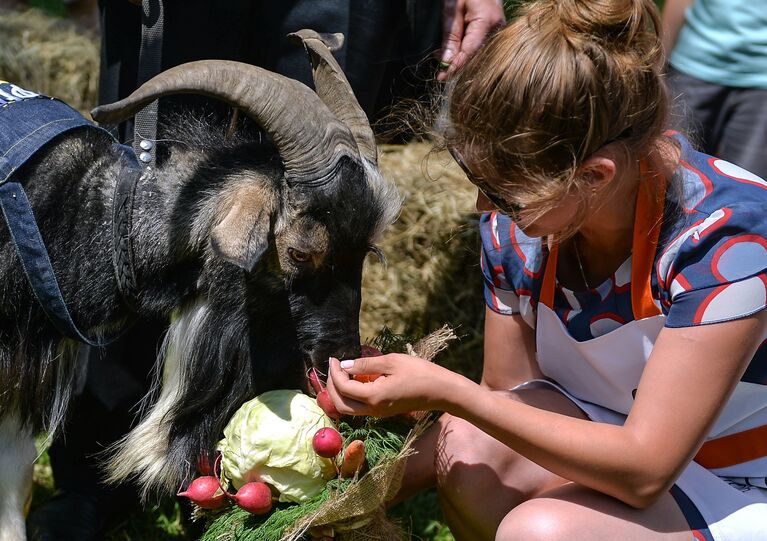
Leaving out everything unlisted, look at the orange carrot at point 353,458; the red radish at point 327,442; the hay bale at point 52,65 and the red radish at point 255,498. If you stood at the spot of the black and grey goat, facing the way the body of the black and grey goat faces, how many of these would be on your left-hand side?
1

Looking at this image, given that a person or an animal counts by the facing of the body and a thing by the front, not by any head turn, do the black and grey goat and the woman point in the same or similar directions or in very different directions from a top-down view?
very different directions

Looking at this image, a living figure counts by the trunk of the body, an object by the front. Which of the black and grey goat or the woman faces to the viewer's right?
the black and grey goat

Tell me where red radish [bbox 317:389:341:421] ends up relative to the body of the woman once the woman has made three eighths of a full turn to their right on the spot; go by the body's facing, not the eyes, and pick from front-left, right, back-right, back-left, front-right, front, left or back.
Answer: left

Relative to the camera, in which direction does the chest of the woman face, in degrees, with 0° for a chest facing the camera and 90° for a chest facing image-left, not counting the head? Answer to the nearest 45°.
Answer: approximately 45°

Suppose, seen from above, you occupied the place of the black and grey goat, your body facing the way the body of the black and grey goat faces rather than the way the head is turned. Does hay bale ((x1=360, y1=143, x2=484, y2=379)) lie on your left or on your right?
on your left

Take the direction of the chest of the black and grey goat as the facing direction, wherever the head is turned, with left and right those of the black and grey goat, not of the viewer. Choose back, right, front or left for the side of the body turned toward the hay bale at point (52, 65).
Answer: left

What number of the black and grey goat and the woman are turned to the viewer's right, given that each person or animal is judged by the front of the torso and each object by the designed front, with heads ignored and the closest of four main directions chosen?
1

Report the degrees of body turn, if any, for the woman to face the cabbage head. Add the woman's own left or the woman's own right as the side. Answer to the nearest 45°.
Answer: approximately 45° to the woman's own right

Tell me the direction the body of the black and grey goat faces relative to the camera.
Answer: to the viewer's right

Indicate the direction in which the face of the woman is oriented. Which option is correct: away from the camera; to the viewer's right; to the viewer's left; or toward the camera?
to the viewer's left
